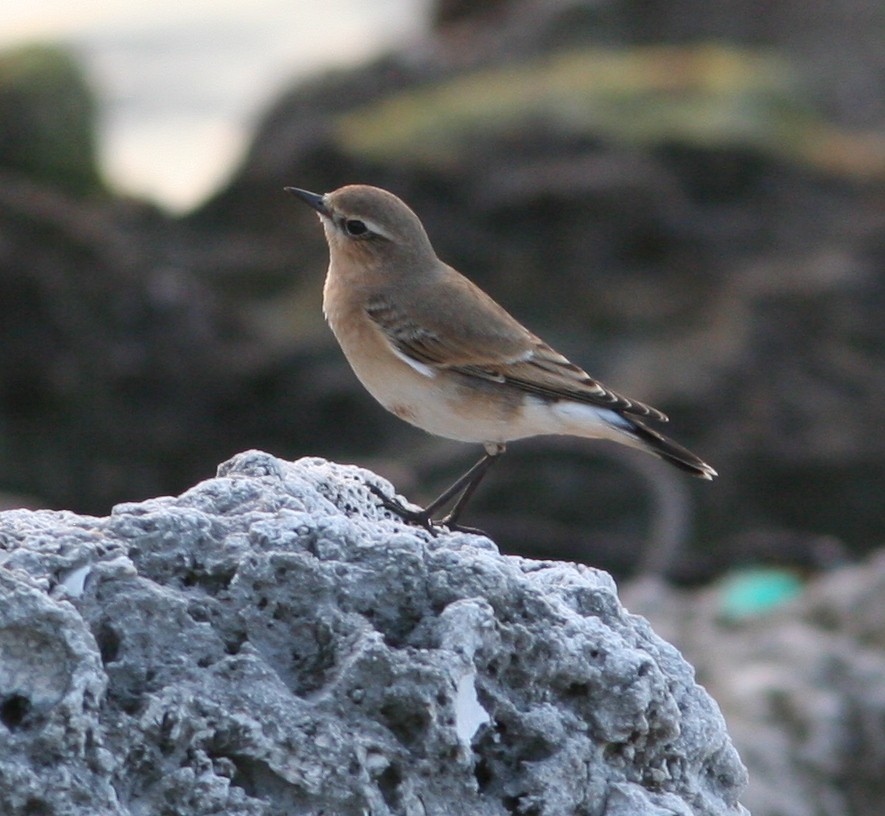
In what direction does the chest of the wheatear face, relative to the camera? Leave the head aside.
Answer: to the viewer's left
